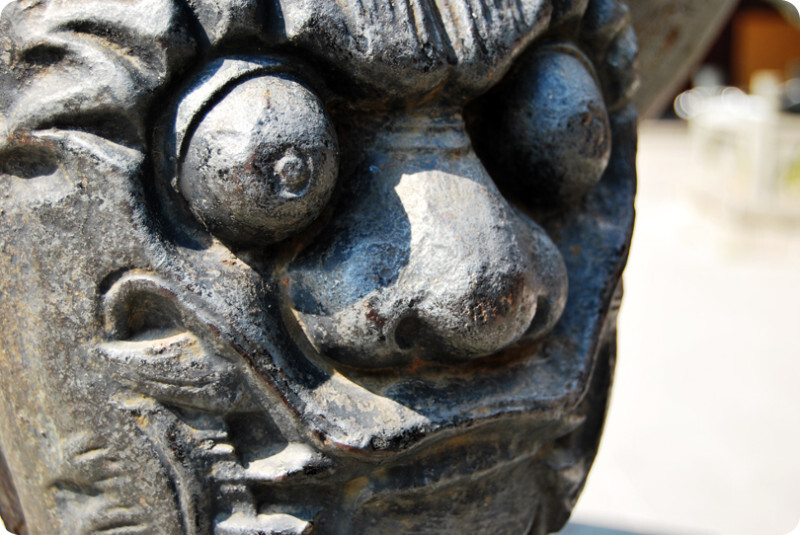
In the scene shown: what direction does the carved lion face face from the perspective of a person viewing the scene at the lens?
facing the viewer and to the right of the viewer

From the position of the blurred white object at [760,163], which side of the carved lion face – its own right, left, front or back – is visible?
left
